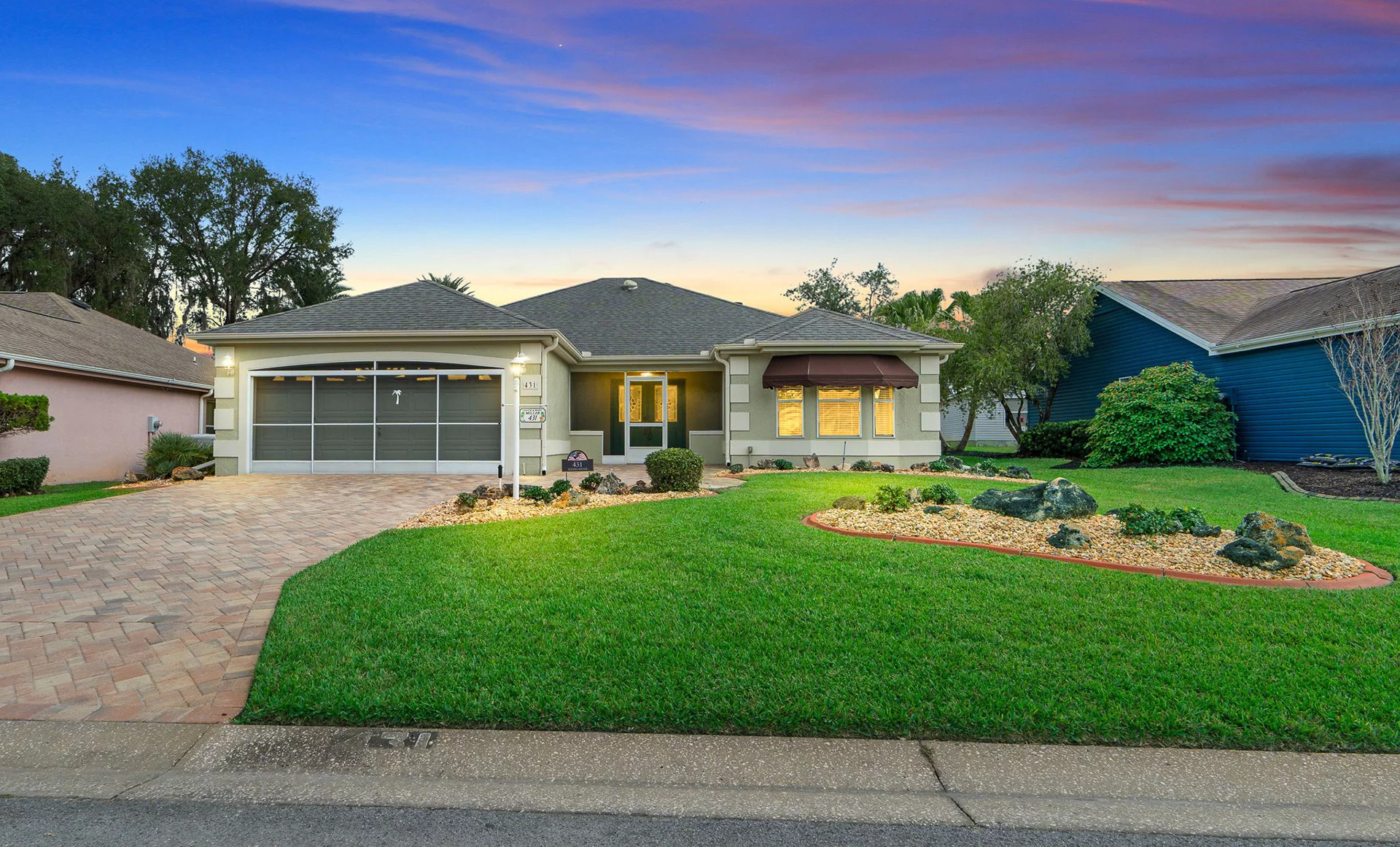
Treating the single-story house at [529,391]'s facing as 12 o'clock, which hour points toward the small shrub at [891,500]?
The small shrub is roughly at 11 o'clock from the single-story house.

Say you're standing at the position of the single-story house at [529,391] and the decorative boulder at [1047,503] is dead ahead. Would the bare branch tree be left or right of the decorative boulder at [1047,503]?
left

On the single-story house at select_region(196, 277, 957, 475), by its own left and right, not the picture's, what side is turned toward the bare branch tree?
left

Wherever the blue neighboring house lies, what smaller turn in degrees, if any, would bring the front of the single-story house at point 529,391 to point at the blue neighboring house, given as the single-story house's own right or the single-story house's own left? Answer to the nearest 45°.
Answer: approximately 90° to the single-story house's own left

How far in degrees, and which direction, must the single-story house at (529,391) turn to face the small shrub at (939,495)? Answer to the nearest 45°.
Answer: approximately 45° to its left

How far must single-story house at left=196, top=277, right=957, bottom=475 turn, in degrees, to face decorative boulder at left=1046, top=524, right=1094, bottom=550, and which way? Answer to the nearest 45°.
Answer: approximately 45° to its left

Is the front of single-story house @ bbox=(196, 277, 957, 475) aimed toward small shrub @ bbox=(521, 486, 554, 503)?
yes

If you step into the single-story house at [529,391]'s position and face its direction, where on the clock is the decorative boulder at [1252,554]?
The decorative boulder is roughly at 11 o'clock from the single-story house.

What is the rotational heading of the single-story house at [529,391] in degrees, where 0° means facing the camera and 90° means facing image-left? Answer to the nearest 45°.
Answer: approximately 0°

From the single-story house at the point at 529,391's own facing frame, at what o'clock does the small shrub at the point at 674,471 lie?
The small shrub is roughly at 11 o'clock from the single-story house.

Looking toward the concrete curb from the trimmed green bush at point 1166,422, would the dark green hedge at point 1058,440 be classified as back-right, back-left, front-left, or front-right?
back-right

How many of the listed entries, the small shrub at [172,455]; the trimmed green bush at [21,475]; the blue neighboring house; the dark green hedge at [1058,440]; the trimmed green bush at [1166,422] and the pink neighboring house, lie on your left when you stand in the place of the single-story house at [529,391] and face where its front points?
3
